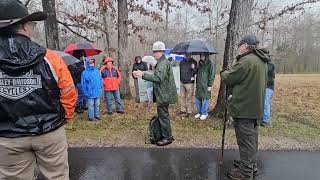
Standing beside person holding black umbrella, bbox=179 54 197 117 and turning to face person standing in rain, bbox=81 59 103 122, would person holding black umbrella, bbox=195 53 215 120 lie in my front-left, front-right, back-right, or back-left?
back-left

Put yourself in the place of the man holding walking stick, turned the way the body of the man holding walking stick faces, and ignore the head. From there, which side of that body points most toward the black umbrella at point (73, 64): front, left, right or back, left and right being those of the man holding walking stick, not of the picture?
front

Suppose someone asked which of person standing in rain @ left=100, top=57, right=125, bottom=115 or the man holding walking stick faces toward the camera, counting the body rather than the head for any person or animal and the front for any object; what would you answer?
the person standing in rain

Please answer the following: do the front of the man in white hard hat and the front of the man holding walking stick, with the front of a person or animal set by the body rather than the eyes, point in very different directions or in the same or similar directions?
same or similar directions

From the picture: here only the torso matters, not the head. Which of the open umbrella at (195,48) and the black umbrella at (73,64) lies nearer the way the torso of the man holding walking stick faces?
the black umbrella

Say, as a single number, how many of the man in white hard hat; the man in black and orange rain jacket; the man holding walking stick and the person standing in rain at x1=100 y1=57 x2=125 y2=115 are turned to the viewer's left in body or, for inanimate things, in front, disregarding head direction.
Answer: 2

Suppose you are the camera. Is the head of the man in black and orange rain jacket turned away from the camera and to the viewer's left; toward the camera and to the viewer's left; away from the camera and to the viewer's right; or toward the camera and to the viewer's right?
away from the camera and to the viewer's right

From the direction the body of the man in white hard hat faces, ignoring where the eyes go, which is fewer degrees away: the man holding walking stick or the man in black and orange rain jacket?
the man in black and orange rain jacket

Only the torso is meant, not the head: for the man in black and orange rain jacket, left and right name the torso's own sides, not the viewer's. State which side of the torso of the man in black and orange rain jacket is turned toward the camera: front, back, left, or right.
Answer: back

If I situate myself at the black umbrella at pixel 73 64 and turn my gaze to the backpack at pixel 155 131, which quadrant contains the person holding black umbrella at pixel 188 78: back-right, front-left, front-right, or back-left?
front-left

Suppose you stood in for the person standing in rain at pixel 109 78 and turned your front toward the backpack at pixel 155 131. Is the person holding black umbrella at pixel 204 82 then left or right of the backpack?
left

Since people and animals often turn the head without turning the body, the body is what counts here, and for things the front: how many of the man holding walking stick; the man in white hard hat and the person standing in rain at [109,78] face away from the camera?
0

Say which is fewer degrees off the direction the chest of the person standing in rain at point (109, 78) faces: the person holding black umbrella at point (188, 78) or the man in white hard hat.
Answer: the man in white hard hat

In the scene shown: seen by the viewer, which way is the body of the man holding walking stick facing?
to the viewer's left

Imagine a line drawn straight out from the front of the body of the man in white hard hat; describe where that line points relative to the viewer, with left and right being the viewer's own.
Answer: facing to the left of the viewer

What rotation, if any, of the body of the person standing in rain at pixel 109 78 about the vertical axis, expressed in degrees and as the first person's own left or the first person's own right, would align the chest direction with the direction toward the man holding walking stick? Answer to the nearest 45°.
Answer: approximately 45° to the first person's own left

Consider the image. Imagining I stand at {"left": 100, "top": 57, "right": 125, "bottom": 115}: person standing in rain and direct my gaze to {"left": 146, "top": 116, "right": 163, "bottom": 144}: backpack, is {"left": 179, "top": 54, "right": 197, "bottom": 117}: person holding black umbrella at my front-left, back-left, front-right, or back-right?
front-left

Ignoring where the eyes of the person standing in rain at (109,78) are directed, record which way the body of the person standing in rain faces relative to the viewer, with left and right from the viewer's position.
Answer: facing the viewer
